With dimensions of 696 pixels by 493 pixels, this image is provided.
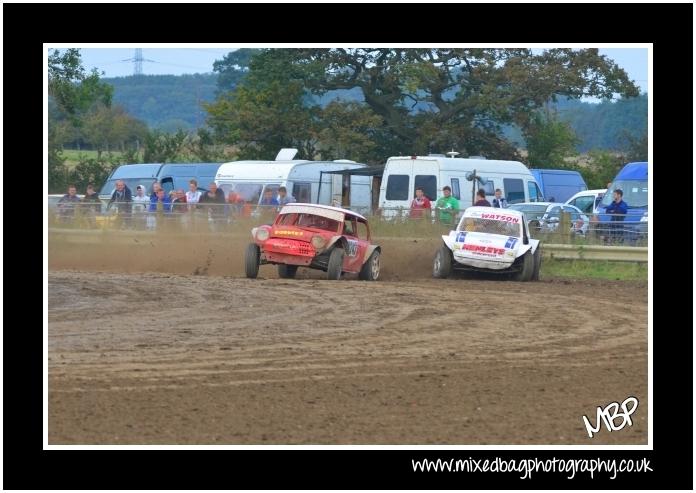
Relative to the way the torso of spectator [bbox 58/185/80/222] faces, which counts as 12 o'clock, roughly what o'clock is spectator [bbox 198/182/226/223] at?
spectator [bbox 198/182/226/223] is roughly at 9 o'clock from spectator [bbox 58/185/80/222].

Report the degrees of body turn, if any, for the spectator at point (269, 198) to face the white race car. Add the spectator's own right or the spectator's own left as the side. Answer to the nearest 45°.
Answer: approximately 45° to the spectator's own left

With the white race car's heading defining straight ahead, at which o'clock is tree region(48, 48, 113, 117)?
The tree is roughly at 4 o'clock from the white race car.

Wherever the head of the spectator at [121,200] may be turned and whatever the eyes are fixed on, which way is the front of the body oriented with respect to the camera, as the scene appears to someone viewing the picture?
toward the camera

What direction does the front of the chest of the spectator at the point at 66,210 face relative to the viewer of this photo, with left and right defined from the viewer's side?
facing the viewer

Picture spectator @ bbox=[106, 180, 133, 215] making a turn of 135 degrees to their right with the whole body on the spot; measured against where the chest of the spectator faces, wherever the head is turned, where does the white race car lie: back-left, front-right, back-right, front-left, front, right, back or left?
back

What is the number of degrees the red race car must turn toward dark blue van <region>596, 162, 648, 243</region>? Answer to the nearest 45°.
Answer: approximately 180°

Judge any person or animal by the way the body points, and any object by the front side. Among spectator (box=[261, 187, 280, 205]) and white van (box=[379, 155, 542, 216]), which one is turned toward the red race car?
the spectator

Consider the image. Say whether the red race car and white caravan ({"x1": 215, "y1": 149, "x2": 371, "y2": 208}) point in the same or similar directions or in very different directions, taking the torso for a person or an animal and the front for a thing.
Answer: same or similar directions

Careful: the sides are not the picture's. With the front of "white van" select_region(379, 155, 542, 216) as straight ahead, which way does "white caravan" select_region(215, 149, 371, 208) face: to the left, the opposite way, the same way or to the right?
the opposite way

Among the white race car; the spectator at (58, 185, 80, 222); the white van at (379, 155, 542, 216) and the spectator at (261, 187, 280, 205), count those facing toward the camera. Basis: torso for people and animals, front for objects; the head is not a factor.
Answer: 3

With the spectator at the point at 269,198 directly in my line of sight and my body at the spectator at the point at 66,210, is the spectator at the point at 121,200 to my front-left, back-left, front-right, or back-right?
front-left

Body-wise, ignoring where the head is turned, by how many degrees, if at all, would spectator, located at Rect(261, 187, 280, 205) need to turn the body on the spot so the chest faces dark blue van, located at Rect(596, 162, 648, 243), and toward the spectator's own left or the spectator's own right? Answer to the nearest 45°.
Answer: approximately 90° to the spectator's own left

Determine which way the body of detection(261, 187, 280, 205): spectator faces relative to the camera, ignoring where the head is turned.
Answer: toward the camera

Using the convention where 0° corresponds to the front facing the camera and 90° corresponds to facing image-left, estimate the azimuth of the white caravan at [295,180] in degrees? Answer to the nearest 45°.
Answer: approximately 45°

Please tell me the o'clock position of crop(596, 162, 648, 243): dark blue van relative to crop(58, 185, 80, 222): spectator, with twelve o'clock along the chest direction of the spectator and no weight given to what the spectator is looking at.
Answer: The dark blue van is roughly at 9 o'clock from the spectator.
